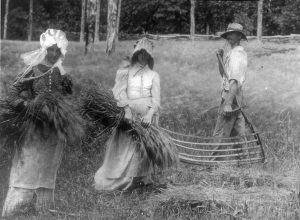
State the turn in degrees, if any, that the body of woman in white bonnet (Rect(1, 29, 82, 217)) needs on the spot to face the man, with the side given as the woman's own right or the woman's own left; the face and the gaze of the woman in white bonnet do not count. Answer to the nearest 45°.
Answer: approximately 135° to the woman's own left

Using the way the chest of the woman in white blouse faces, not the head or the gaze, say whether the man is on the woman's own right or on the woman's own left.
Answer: on the woman's own left

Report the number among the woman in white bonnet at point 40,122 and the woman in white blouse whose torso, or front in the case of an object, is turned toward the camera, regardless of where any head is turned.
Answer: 2

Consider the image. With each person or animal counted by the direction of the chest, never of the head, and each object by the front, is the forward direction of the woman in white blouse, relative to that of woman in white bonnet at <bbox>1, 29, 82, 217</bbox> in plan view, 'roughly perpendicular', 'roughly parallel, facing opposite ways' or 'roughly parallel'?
roughly parallel

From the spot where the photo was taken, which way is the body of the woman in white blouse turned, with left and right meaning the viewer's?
facing the viewer

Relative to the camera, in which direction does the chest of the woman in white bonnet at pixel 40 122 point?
toward the camera

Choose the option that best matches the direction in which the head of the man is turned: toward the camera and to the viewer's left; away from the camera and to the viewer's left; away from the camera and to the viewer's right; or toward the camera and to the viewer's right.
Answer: toward the camera and to the viewer's left

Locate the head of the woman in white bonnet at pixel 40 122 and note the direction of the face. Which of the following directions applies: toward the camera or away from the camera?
toward the camera

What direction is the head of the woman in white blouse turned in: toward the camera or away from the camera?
toward the camera

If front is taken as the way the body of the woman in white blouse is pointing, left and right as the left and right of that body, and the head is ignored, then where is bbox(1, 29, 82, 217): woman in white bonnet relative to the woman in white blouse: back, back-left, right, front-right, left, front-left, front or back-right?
front-right
